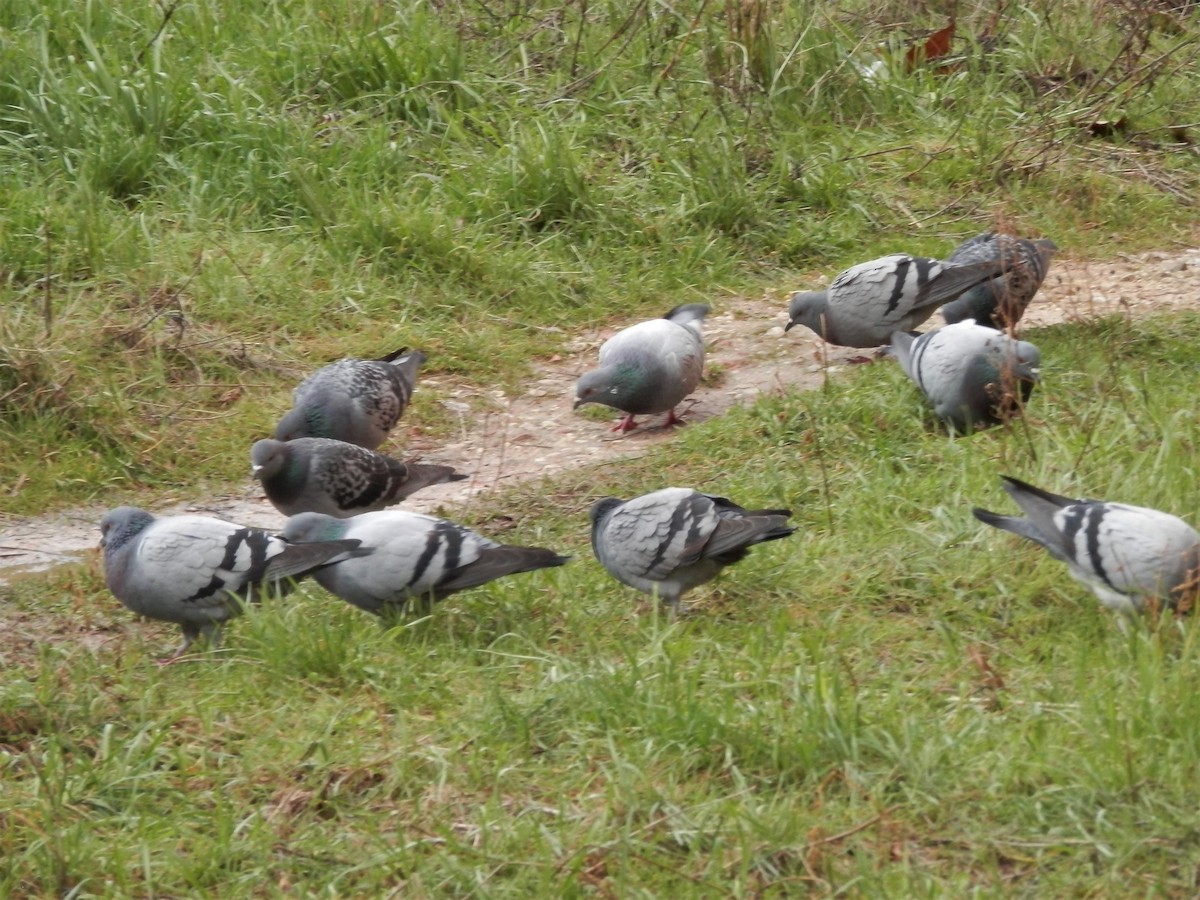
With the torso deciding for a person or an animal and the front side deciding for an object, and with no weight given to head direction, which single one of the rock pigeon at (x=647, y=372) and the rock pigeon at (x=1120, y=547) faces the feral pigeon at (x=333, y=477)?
the rock pigeon at (x=647, y=372)

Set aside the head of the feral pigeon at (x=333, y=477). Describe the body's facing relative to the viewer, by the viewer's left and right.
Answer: facing to the left of the viewer

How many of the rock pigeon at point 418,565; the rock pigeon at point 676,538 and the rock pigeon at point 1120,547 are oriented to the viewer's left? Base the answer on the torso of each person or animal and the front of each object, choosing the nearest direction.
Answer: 2

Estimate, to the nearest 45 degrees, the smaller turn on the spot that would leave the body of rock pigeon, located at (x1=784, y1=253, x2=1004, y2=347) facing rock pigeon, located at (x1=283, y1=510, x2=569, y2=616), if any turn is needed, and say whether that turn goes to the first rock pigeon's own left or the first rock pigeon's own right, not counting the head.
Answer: approximately 45° to the first rock pigeon's own left

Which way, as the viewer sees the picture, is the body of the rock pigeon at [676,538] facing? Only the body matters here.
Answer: to the viewer's left

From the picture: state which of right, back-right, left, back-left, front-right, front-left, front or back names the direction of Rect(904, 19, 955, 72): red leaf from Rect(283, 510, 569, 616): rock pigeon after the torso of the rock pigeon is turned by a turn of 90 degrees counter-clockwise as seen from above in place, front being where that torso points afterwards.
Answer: back-left

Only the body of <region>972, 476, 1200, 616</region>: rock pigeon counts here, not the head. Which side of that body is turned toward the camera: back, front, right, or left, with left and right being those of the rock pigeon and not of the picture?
right

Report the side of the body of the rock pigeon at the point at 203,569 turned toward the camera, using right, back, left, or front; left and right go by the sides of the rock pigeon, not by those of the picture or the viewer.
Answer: left
